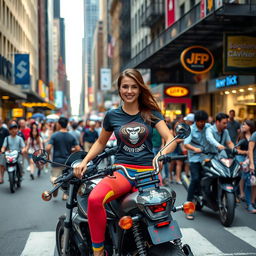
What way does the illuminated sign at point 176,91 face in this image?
toward the camera

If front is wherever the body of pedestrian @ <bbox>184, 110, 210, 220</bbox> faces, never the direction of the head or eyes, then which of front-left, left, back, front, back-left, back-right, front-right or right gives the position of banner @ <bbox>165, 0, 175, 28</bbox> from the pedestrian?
back-left

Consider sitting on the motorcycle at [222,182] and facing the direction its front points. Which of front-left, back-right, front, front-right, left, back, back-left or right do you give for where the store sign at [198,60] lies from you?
back-left

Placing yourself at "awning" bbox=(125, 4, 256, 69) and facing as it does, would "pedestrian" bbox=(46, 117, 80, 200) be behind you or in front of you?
in front

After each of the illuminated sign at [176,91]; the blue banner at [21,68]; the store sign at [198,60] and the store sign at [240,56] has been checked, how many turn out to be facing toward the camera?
4

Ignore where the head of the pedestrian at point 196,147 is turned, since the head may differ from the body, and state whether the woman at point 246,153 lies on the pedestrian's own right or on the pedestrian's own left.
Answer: on the pedestrian's own left

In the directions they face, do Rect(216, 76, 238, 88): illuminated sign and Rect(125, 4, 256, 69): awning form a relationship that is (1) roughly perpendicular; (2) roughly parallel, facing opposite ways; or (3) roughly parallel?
roughly parallel

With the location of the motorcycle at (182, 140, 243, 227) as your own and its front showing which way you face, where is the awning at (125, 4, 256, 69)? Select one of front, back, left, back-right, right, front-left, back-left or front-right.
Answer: back-left

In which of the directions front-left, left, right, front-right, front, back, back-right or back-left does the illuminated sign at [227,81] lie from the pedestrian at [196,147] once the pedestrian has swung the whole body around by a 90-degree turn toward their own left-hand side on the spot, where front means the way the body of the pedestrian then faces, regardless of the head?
front-left

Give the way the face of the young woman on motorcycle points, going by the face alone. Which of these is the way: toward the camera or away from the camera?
toward the camera

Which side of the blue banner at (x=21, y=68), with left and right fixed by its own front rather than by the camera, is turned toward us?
front

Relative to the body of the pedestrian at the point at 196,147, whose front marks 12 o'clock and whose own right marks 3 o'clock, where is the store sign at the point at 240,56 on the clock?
The store sign is roughly at 8 o'clock from the pedestrian.

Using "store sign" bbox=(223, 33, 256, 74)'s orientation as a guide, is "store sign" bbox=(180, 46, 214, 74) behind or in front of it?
behind

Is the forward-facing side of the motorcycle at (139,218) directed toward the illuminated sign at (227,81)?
no

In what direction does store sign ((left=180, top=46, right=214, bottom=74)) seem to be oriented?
toward the camera

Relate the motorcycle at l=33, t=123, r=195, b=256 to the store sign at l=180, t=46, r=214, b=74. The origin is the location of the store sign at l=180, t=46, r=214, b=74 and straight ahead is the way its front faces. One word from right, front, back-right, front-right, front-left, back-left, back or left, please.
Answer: front
